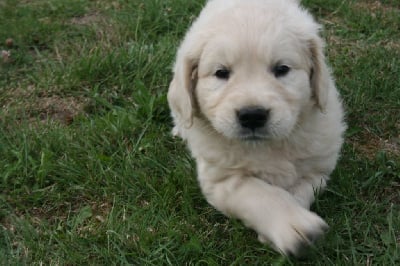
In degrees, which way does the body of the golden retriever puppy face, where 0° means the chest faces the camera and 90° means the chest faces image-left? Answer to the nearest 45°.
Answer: approximately 0°
